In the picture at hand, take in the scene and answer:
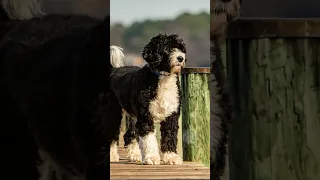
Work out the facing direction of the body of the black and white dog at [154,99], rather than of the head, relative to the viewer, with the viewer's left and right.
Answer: facing the viewer and to the right of the viewer

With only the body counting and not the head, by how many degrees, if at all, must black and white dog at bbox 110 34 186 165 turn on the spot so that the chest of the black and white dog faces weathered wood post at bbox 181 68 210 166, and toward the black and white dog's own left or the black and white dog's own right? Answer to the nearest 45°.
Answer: approximately 90° to the black and white dog's own left
